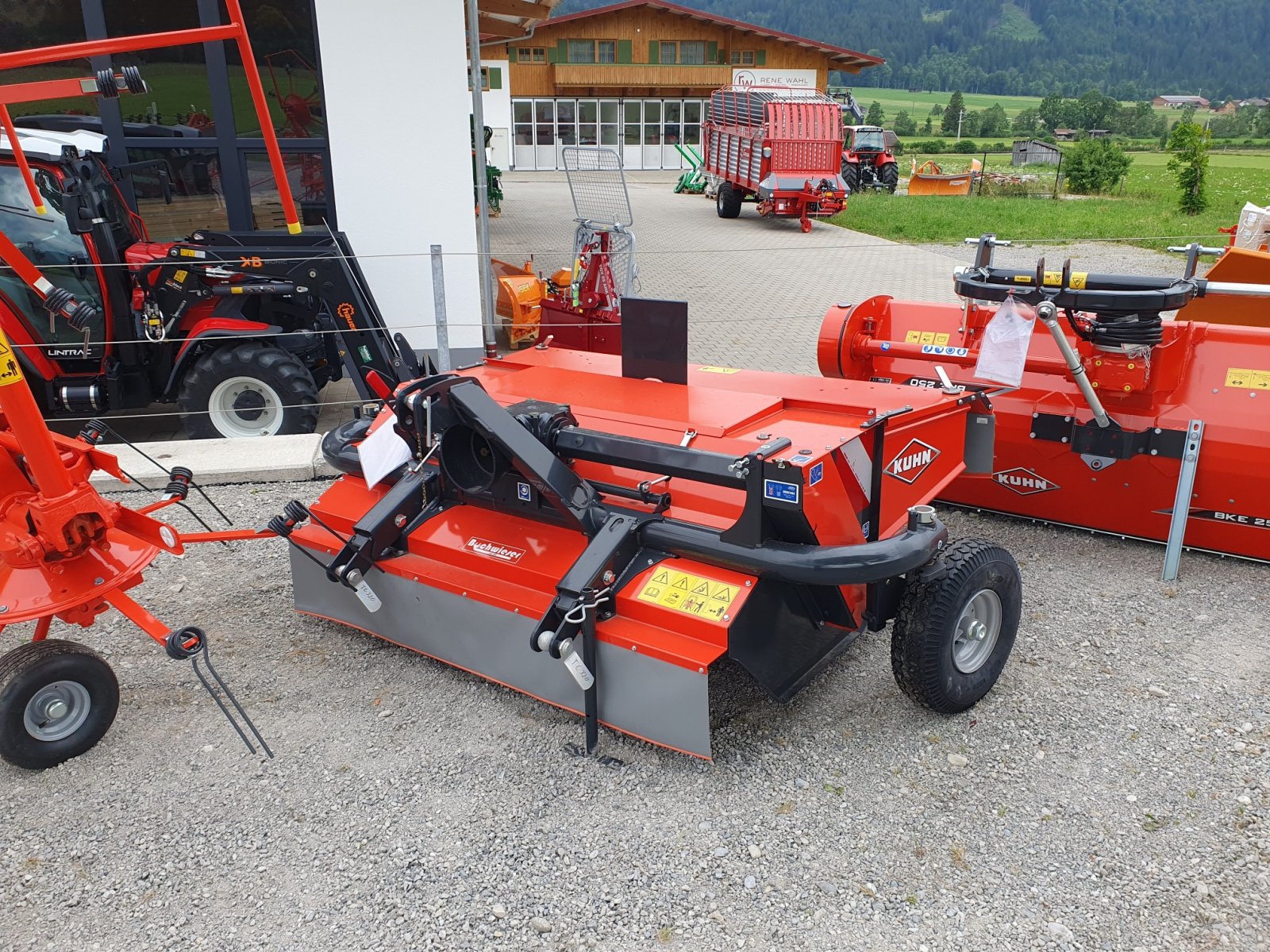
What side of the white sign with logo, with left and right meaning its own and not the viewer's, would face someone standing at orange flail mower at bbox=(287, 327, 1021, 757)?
front

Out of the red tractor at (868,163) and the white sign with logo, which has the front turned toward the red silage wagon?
the white sign with logo

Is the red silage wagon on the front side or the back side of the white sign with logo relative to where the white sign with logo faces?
on the front side

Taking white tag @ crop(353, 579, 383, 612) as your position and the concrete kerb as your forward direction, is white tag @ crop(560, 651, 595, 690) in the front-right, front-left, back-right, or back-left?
back-right

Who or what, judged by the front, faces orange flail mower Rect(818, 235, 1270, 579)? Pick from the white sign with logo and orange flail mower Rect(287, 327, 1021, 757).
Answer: the white sign with logo

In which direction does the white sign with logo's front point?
toward the camera

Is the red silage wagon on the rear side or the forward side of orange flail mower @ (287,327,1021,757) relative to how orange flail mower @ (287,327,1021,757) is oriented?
on the rear side

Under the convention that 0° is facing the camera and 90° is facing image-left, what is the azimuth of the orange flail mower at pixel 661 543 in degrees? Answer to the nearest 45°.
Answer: approximately 45°

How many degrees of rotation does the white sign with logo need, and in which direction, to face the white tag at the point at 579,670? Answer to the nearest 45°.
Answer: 0° — it already faces it
